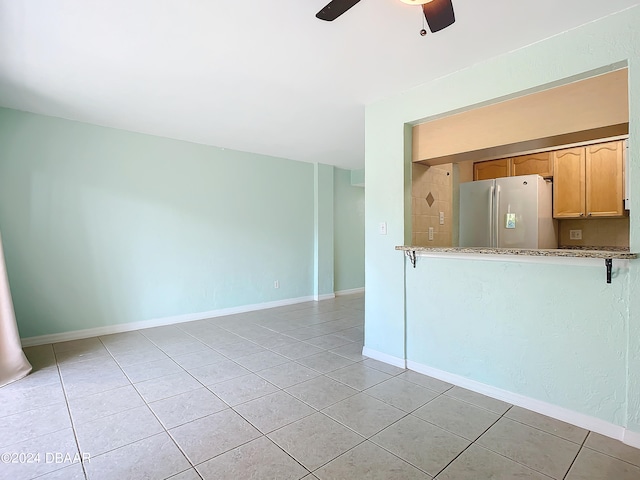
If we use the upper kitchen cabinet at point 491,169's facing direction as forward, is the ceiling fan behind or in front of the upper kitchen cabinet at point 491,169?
in front

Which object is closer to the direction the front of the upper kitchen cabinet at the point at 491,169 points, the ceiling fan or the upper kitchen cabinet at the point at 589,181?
the ceiling fan

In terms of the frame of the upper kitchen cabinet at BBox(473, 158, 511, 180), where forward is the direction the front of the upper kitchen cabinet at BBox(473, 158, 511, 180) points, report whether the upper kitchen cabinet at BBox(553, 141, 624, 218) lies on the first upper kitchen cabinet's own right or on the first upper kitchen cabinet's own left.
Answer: on the first upper kitchen cabinet's own left

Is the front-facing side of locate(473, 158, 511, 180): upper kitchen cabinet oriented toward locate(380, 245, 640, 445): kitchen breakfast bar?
yes

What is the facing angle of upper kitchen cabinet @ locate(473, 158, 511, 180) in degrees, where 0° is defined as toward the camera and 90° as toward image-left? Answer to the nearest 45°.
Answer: approximately 0°

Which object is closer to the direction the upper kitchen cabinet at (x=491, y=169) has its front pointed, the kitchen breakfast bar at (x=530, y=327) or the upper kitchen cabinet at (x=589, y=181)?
the kitchen breakfast bar

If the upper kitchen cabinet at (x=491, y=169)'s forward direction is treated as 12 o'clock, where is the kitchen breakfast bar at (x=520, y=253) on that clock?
The kitchen breakfast bar is roughly at 12 o'clock from the upper kitchen cabinet.

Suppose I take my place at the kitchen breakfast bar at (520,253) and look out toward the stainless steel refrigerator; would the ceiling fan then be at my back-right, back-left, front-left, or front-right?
back-left
